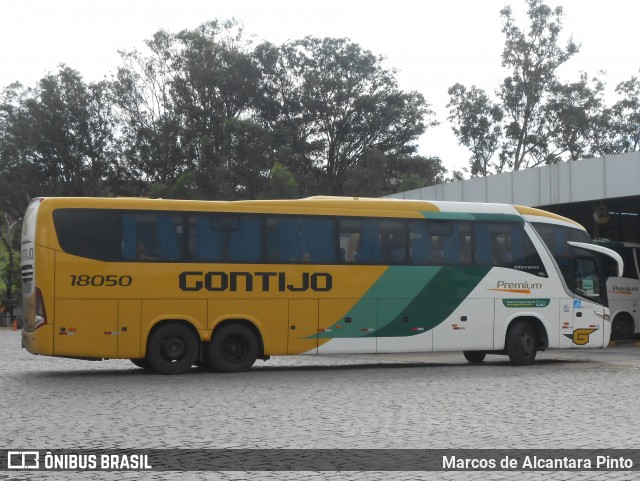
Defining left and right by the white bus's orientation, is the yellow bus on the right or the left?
on its left

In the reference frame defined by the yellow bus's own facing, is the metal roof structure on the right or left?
on its left

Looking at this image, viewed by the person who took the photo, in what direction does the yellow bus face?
facing to the right of the viewer

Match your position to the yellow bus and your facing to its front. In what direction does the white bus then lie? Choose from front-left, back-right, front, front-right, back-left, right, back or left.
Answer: front-left

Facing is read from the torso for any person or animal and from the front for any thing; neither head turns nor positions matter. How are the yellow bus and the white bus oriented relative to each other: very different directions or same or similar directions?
same or similar directions
